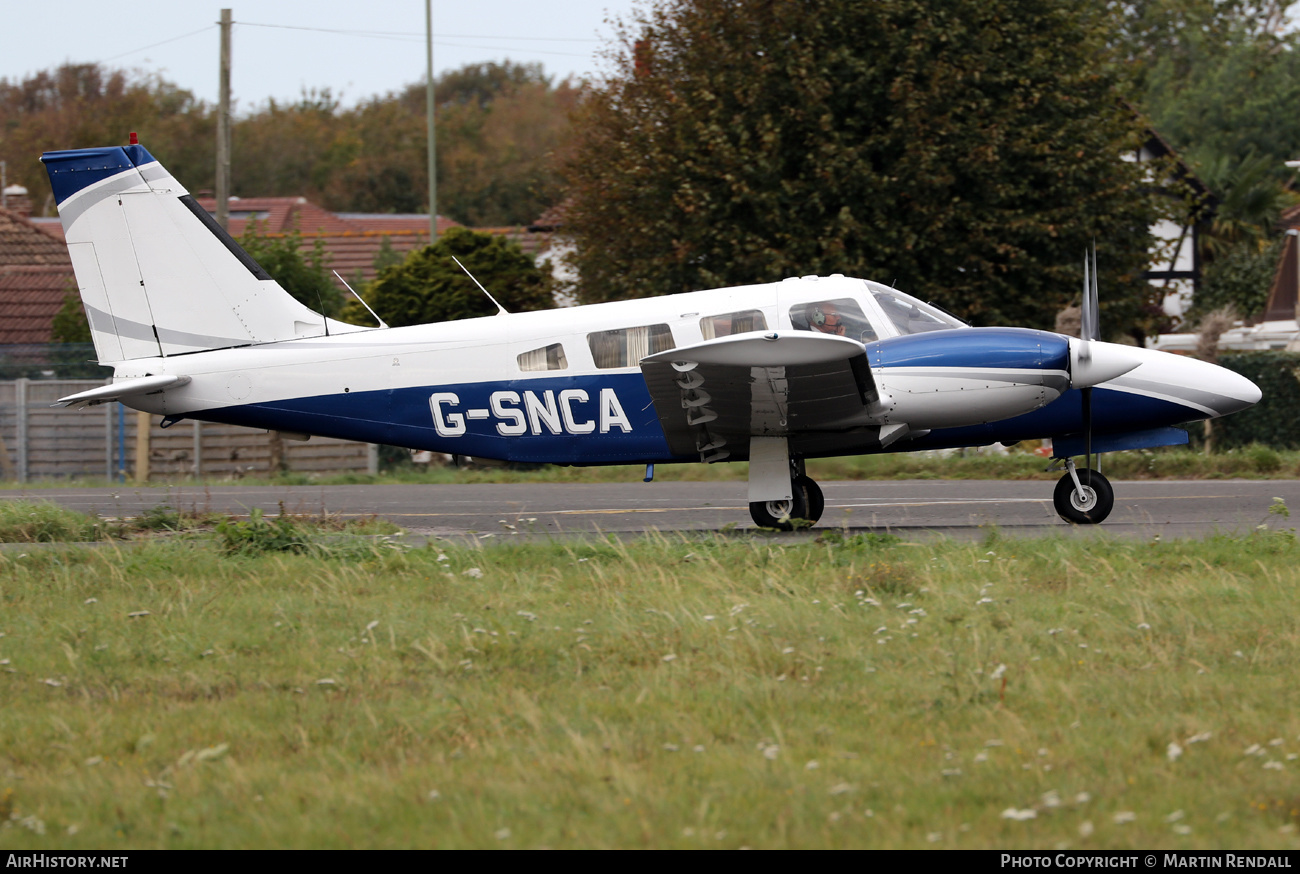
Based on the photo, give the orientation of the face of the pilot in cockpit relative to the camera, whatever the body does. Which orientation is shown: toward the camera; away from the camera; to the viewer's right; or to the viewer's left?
to the viewer's right

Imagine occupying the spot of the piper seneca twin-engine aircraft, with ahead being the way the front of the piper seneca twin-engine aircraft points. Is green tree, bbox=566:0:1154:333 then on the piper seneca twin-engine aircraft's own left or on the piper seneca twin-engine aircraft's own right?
on the piper seneca twin-engine aircraft's own left

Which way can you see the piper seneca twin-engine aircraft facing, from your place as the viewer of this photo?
facing to the right of the viewer

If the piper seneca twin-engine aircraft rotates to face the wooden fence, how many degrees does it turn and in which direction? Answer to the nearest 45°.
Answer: approximately 135° to its left

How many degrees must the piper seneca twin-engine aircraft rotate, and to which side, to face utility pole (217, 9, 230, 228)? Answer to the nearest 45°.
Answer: approximately 135° to its left

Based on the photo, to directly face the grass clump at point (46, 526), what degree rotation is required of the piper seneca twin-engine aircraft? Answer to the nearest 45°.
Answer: approximately 180°

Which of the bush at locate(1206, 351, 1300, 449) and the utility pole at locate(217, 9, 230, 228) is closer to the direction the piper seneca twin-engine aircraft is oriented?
the bush

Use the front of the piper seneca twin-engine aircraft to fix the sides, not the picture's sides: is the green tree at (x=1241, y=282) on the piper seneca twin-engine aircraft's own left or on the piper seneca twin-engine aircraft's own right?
on the piper seneca twin-engine aircraft's own left

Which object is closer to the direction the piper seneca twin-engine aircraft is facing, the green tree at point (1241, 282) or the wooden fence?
the green tree
